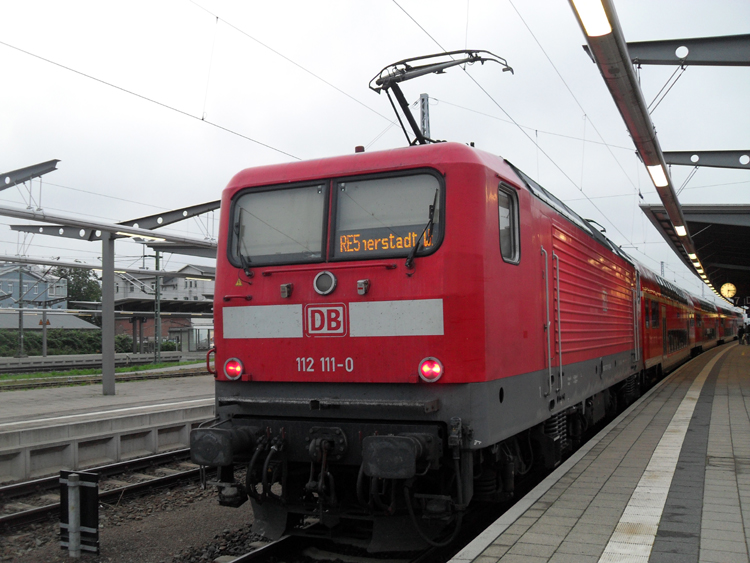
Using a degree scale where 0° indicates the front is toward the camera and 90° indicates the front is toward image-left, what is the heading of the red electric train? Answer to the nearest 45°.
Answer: approximately 45°

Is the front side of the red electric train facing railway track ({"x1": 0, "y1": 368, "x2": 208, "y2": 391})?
no

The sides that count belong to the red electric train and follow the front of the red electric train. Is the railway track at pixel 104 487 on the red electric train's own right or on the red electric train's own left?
on the red electric train's own right
